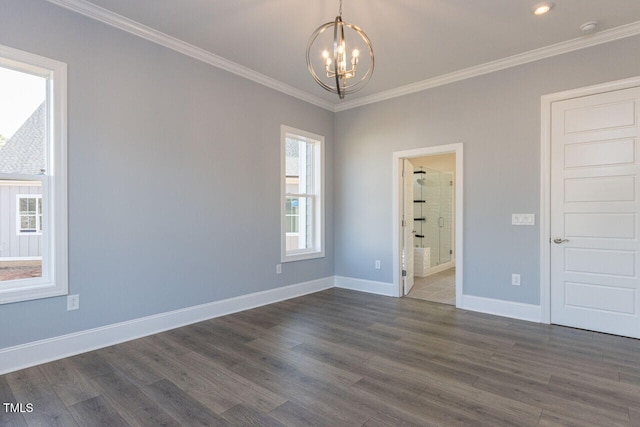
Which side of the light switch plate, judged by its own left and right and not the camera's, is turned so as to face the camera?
front

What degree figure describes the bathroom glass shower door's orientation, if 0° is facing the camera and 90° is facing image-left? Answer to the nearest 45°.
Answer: approximately 315°

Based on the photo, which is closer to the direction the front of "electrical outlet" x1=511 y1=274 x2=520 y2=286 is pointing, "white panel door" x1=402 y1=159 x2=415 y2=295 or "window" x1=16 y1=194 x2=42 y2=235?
the window

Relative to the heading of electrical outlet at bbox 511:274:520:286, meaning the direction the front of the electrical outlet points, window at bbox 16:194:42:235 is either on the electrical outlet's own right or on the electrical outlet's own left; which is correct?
on the electrical outlet's own right

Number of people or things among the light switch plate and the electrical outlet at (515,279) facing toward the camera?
2

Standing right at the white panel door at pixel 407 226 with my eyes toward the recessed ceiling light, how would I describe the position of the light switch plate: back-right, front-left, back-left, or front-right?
front-left

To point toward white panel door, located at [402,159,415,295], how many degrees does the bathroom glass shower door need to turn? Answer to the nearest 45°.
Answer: approximately 45° to its right

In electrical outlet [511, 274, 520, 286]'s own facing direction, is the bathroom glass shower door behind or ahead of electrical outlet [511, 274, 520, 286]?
behind

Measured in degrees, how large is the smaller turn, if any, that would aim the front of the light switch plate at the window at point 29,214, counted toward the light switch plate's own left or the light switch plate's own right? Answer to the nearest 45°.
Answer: approximately 45° to the light switch plate's own right

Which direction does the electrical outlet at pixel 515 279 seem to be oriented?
toward the camera

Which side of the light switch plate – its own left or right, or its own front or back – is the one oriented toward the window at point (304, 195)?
right
